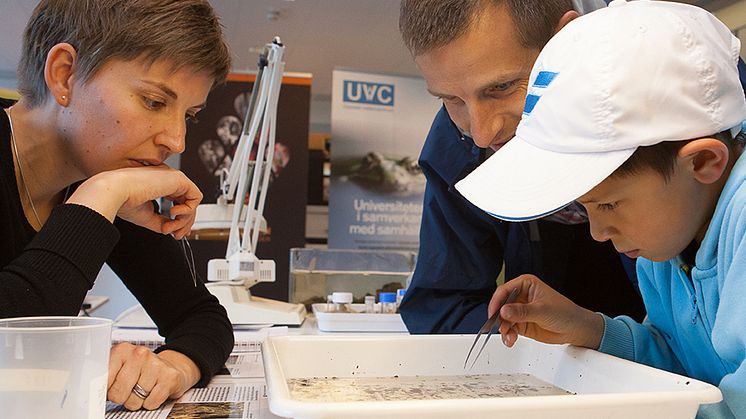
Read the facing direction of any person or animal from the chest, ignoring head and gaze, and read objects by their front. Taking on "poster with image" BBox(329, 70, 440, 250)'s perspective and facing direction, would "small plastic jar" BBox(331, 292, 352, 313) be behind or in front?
in front

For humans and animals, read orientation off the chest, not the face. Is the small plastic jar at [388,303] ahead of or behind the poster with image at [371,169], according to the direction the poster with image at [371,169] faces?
ahead

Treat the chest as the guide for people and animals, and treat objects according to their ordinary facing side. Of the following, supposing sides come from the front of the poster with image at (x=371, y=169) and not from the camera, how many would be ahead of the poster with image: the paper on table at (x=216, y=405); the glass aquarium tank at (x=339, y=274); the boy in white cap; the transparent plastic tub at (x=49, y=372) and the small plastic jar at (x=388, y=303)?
5

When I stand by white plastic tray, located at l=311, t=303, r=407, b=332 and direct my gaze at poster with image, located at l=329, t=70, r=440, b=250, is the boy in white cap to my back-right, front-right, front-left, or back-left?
back-right

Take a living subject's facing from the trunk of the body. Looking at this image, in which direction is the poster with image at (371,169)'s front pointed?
toward the camera

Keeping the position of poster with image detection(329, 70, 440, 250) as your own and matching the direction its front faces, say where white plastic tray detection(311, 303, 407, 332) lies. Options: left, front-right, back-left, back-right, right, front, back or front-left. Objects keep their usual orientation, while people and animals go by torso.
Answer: front

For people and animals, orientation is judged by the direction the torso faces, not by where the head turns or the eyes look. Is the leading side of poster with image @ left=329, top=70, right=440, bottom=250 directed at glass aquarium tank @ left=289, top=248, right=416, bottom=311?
yes

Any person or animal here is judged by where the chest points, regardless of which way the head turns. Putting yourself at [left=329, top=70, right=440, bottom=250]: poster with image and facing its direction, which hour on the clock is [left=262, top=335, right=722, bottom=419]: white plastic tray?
The white plastic tray is roughly at 12 o'clock from the poster with image.

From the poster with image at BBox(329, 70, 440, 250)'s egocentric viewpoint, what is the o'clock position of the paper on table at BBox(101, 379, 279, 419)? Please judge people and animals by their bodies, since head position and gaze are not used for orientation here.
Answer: The paper on table is roughly at 12 o'clock from the poster with image.

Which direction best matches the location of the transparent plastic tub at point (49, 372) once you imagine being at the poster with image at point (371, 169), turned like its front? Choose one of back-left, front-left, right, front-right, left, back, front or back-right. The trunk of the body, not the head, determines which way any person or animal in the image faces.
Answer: front

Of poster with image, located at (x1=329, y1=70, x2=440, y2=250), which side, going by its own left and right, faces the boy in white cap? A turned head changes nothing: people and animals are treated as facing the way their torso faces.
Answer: front
